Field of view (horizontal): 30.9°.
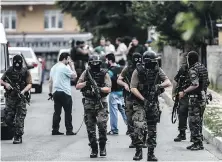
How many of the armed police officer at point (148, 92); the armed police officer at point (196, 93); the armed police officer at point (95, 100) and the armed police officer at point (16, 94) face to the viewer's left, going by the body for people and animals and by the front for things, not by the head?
1

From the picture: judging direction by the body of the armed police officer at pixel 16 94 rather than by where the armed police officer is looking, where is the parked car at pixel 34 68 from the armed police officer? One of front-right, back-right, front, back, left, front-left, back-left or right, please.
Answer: back

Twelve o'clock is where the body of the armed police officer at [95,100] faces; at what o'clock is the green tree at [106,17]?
The green tree is roughly at 6 o'clock from the armed police officer.

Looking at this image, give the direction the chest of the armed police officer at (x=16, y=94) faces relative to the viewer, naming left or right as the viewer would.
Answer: facing the viewer

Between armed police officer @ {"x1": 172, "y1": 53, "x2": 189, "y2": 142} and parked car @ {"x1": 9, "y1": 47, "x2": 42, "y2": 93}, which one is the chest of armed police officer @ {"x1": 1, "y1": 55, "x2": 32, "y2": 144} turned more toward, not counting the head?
the armed police officer

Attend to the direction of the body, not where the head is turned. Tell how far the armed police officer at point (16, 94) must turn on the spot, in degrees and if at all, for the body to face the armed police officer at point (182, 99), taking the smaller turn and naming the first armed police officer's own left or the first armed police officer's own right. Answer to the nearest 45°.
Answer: approximately 90° to the first armed police officer's own left

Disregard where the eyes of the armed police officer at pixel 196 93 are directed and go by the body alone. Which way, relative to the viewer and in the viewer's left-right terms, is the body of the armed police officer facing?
facing to the left of the viewer
